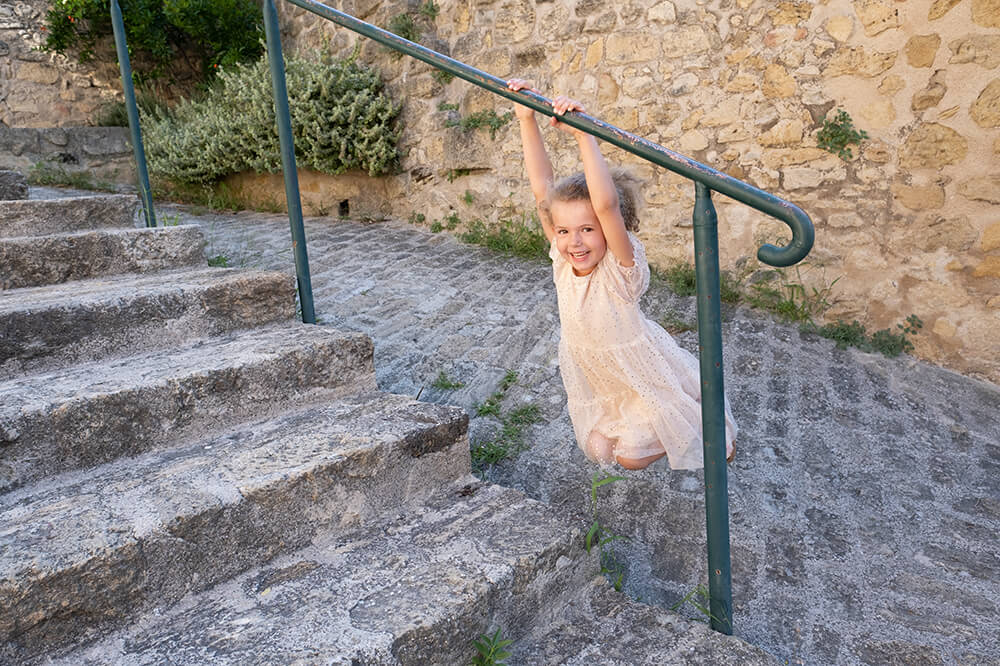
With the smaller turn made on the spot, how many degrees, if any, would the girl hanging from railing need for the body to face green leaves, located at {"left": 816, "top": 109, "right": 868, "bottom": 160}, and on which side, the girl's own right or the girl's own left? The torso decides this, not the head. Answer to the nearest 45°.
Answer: approximately 180°

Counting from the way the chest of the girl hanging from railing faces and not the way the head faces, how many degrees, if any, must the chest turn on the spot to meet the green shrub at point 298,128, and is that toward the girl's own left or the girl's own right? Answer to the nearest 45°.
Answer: approximately 90° to the girl's own right

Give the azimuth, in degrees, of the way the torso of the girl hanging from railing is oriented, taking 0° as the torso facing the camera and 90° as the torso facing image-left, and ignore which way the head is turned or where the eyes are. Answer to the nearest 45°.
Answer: approximately 45°

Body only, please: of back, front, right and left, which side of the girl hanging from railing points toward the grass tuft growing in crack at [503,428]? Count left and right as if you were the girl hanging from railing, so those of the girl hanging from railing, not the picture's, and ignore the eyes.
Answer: right
